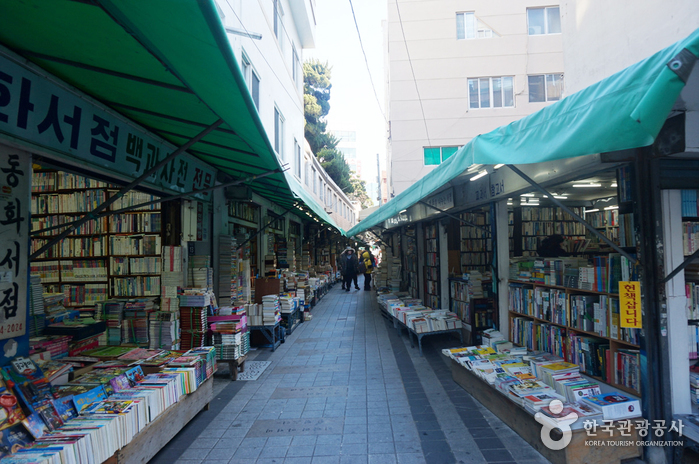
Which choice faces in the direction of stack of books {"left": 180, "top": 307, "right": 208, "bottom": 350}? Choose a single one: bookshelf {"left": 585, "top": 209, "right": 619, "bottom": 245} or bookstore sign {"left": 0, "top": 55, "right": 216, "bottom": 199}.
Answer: the bookshelf

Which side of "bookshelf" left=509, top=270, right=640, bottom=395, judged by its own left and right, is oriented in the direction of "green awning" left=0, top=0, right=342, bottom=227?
front

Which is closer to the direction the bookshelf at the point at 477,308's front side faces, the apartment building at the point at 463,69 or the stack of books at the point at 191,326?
the stack of books

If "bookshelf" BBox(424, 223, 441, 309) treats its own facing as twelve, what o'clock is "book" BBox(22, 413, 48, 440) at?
The book is roughly at 11 o'clock from the bookshelf.

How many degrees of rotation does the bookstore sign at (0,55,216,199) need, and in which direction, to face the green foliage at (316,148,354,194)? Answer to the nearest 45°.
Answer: approximately 90° to its left

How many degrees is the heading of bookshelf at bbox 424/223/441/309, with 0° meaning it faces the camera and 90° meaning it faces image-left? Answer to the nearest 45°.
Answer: approximately 45°

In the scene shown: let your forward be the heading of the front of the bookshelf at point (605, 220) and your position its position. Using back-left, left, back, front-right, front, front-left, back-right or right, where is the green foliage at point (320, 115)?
right

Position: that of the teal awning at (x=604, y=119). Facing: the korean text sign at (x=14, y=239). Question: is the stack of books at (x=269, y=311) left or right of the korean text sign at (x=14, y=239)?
right
